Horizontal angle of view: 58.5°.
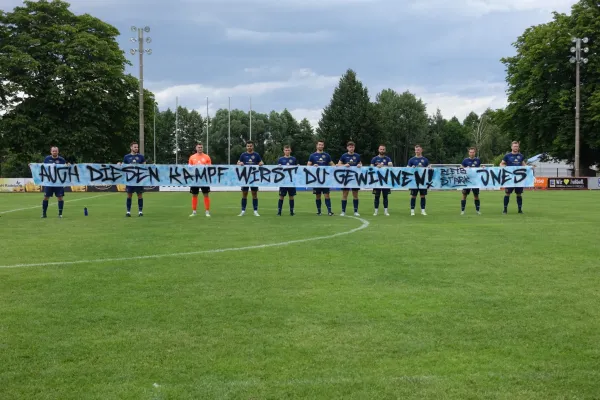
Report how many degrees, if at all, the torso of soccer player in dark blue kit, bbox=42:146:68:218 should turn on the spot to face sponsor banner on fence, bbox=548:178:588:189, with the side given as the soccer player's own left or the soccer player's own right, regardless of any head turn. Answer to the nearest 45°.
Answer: approximately 90° to the soccer player's own left

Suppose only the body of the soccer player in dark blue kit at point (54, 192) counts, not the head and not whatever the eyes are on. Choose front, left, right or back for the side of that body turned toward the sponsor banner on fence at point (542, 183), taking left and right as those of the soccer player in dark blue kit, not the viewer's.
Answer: left

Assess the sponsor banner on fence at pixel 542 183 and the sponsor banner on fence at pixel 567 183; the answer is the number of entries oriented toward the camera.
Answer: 2

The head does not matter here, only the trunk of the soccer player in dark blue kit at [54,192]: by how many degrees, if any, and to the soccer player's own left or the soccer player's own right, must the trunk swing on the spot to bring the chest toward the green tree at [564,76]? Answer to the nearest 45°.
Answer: approximately 90° to the soccer player's own left

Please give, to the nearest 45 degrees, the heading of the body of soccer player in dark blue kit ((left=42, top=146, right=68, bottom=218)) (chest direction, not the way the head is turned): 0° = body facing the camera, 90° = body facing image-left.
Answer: approximately 0°

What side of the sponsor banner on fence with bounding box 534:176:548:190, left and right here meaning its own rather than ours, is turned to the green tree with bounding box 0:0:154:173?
right

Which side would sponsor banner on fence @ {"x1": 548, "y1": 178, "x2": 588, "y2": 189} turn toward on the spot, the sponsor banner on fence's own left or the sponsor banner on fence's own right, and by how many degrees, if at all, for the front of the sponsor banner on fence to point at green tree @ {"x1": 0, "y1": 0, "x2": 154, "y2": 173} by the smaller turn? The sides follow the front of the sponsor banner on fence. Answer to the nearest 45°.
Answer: approximately 45° to the sponsor banner on fence's own right
